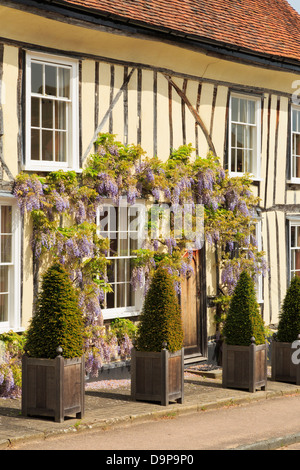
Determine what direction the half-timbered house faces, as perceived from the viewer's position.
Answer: facing the viewer and to the right of the viewer

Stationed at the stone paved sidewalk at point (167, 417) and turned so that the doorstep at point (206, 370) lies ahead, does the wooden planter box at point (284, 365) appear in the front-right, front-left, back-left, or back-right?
front-right

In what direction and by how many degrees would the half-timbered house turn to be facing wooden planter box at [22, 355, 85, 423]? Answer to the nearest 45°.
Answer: approximately 45° to its right

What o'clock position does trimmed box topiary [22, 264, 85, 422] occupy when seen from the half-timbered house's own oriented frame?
The trimmed box topiary is roughly at 2 o'clock from the half-timbered house.
